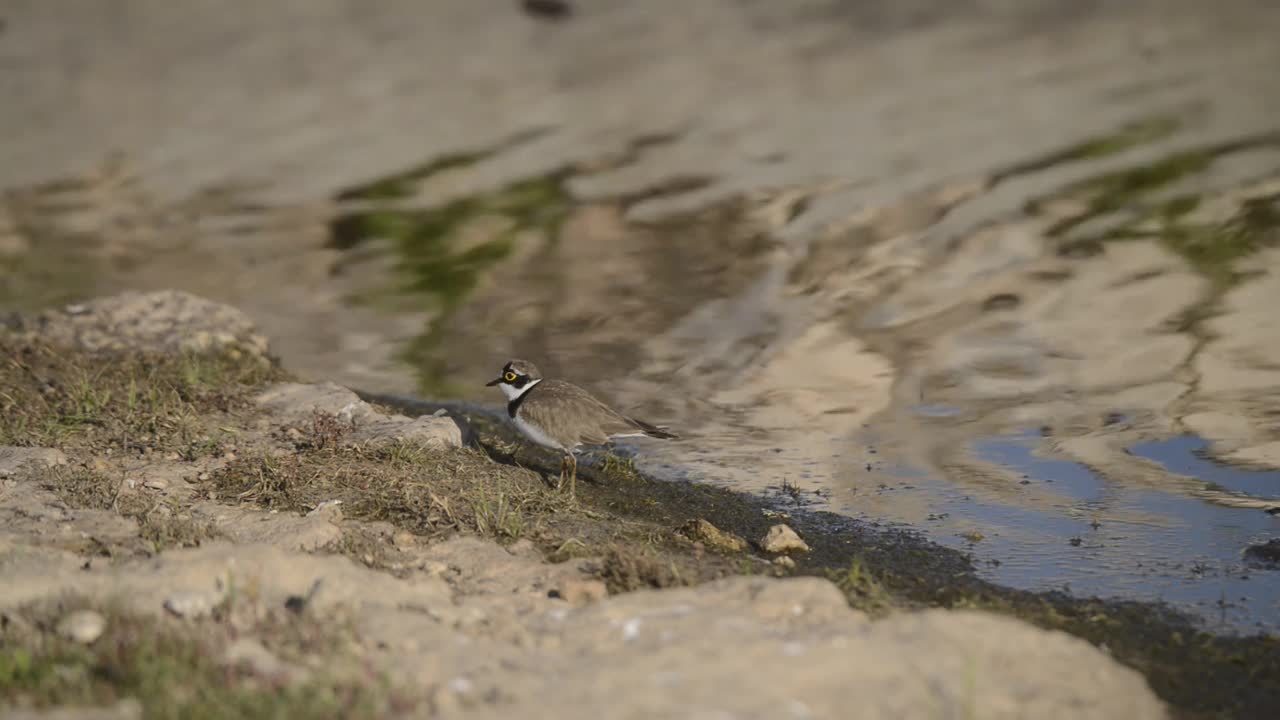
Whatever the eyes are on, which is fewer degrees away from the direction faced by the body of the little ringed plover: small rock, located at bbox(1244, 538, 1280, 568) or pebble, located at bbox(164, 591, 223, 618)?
the pebble

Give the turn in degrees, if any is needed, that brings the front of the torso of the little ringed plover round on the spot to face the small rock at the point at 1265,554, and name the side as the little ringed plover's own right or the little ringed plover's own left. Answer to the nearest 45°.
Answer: approximately 135° to the little ringed plover's own left

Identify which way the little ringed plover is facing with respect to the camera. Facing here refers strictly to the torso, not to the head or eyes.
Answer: to the viewer's left

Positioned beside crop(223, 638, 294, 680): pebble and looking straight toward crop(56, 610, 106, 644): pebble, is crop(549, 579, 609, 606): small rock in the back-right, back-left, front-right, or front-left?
back-right

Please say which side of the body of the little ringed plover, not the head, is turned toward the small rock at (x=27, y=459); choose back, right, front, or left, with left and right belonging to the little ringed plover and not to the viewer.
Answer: front

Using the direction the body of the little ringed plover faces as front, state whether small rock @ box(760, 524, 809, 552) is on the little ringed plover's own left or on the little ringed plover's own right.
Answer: on the little ringed plover's own left

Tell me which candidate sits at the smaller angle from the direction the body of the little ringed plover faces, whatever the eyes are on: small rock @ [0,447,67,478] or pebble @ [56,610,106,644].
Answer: the small rock

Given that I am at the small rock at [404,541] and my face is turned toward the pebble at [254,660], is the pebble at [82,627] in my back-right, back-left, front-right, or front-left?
front-right

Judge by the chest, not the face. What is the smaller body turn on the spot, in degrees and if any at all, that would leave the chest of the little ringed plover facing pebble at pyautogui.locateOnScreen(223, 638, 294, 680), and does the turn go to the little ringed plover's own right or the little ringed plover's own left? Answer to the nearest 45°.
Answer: approximately 90° to the little ringed plover's own left

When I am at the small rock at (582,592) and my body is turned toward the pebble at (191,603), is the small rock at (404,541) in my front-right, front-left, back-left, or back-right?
front-right

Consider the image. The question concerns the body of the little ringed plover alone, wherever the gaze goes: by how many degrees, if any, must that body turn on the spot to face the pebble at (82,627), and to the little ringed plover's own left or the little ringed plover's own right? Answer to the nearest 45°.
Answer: approximately 45° to the little ringed plover's own left

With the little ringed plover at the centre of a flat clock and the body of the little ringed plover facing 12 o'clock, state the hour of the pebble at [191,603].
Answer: The pebble is roughly at 10 o'clock from the little ringed plover.

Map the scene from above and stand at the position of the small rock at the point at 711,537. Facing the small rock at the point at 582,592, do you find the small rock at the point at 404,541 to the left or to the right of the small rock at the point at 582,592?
right
